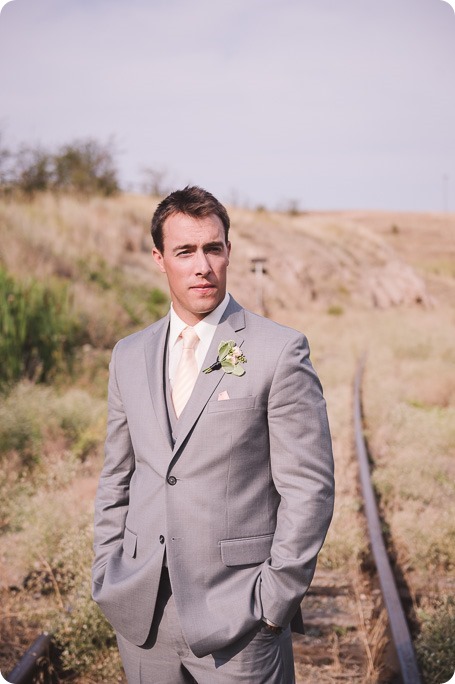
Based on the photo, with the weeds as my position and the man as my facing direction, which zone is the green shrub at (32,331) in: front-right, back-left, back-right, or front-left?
back-right

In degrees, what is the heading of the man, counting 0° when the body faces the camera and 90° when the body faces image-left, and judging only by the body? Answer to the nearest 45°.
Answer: approximately 45°

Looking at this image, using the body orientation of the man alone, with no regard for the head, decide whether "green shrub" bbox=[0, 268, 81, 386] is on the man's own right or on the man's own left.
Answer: on the man's own right

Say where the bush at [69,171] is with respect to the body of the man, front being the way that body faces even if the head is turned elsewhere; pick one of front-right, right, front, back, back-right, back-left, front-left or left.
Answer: back-right

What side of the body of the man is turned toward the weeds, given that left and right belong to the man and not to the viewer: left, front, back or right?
back
